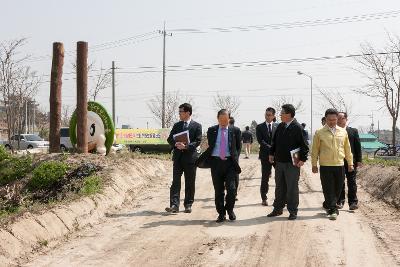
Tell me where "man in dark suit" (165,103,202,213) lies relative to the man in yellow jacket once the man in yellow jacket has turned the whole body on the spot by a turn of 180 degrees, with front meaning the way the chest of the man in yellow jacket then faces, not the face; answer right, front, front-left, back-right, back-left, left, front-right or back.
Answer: left

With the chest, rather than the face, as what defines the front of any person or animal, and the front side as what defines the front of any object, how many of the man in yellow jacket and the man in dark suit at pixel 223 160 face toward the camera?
2

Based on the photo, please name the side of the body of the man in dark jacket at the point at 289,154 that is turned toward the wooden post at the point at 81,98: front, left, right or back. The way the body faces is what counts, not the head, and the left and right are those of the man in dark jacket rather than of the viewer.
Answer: right

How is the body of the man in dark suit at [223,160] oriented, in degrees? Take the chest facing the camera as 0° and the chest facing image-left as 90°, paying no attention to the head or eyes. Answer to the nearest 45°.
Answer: approximately 0°

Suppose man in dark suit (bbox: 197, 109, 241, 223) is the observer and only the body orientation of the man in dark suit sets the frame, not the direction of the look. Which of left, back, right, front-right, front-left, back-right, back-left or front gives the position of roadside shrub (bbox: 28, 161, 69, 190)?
back-right

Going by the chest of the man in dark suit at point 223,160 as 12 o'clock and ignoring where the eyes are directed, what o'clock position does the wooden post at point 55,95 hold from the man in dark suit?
The wooden post is roughly at 5 o'clock from the man in dark suit.

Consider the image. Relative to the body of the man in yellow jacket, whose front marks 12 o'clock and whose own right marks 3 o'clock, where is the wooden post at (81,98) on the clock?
The wooden post is roughly at 4 o'clock from the man in yellow jacket.

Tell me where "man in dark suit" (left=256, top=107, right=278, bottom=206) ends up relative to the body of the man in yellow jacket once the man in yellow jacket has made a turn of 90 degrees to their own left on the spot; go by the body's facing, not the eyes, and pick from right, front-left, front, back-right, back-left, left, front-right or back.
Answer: back-left

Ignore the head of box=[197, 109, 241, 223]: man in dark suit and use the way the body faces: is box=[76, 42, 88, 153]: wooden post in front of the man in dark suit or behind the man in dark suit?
behind
